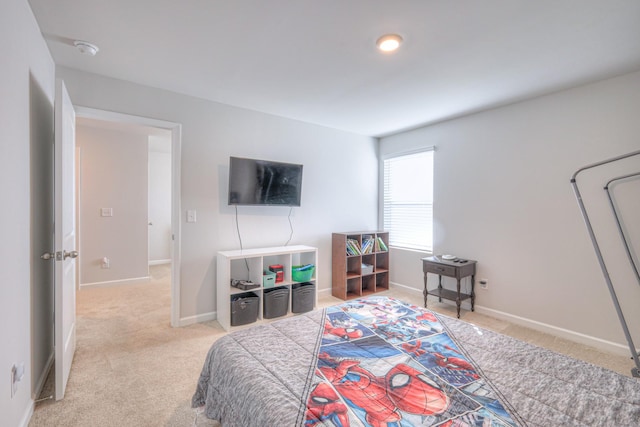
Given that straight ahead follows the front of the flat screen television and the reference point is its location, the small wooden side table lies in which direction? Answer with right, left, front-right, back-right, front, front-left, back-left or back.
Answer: front-left

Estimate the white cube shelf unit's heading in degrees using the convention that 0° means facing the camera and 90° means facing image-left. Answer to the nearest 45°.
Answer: approximately 315°

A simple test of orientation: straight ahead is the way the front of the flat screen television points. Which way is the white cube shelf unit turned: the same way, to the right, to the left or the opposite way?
the same way

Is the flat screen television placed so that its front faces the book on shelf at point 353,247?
no

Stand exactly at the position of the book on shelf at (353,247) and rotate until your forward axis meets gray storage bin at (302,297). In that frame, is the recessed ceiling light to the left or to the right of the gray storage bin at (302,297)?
left

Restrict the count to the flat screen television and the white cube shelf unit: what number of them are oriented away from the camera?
0

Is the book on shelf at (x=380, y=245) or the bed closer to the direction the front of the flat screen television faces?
the bed

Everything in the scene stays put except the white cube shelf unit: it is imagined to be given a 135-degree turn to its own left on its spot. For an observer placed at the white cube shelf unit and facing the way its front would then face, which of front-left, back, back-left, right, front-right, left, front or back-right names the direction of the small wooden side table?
right

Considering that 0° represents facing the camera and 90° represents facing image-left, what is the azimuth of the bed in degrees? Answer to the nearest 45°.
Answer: approximately 135°

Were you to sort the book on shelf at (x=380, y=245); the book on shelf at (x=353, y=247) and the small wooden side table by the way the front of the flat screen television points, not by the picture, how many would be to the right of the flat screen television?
0
